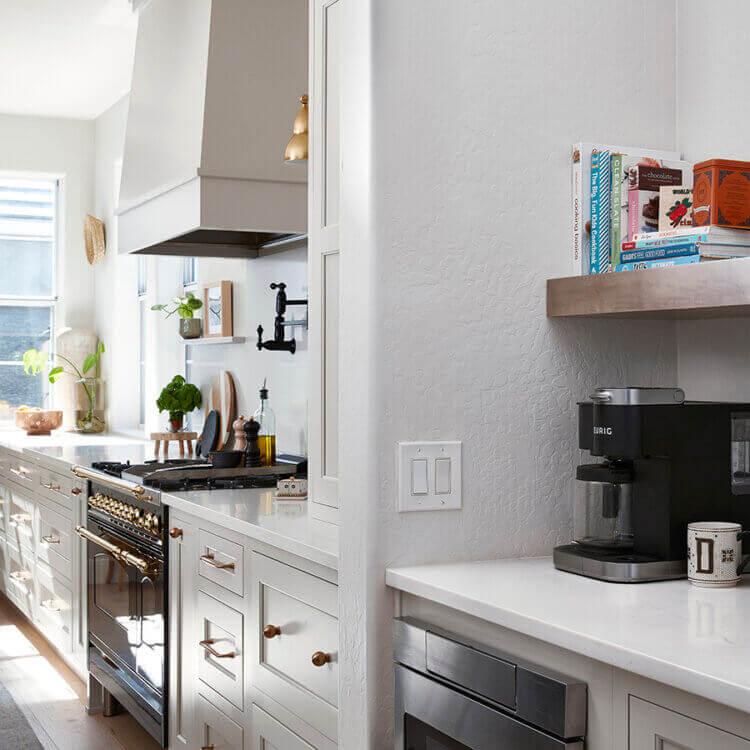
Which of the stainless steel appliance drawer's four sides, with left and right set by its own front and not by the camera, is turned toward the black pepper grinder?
right

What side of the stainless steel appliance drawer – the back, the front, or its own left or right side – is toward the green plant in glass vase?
right

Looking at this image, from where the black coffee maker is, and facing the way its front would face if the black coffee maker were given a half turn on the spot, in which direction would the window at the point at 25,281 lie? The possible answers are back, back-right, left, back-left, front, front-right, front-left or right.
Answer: left
